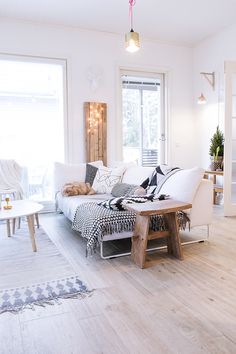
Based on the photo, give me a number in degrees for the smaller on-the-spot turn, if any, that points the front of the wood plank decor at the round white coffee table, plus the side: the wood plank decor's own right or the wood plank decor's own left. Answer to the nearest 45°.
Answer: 0° — it already faces it

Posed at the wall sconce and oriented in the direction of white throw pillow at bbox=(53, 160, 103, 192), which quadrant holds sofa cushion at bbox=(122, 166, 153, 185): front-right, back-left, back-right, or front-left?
front-left

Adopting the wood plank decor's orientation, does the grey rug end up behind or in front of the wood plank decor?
in front

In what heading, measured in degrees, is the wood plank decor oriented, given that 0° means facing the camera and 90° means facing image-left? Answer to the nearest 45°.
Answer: approximately 0°

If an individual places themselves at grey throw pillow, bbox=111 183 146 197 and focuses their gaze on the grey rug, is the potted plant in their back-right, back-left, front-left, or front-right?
back-left

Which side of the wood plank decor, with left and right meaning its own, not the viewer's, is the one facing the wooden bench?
front

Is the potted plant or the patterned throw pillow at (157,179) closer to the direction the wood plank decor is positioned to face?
the patterned throw pillow

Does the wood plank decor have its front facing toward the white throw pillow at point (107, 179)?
yes

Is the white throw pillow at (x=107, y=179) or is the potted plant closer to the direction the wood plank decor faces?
the white throw pillow

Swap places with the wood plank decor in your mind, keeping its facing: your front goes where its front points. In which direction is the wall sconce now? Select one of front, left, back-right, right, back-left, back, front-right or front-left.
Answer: left

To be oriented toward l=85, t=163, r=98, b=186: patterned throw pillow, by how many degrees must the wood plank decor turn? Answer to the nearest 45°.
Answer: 0° — it already faces it

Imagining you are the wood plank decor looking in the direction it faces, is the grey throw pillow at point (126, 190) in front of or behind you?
in front

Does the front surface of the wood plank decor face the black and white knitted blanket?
yes

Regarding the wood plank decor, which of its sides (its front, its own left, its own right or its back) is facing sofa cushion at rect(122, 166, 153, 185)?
front

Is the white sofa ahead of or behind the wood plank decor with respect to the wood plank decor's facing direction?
ahead

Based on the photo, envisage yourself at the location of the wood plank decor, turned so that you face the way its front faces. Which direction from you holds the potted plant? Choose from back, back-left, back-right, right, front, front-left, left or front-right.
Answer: left
